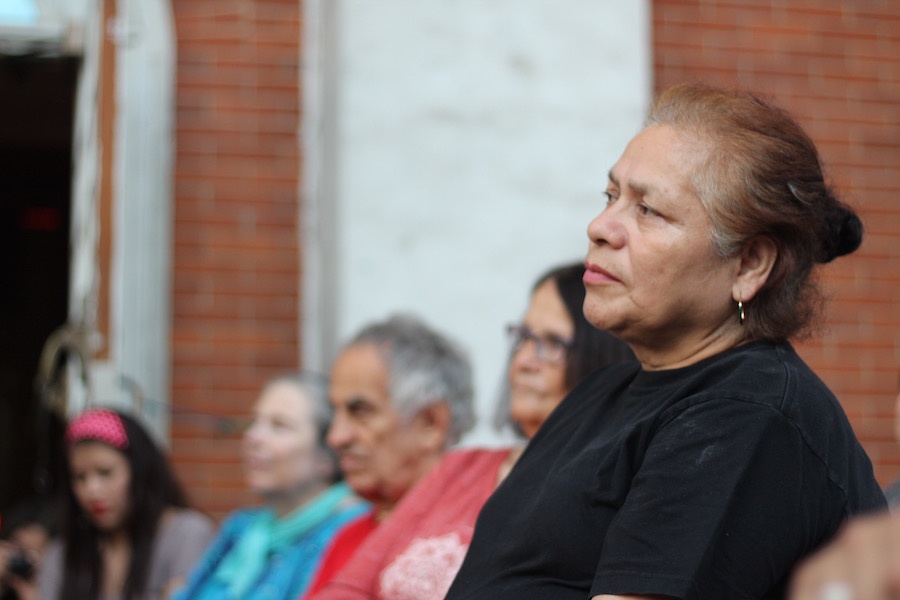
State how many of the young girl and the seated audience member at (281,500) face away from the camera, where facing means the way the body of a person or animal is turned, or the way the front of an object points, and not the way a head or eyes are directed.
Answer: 0

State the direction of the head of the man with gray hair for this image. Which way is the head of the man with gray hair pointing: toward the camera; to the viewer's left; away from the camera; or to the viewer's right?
to the viewer's left

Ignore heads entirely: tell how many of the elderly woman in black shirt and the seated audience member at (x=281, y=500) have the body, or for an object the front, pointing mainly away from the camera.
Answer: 0

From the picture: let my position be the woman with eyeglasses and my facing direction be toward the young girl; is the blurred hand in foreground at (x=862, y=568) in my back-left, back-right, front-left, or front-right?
back-left

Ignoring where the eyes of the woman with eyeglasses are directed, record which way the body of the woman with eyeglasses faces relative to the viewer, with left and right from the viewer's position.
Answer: facing the viewer and to the left of the viewer
